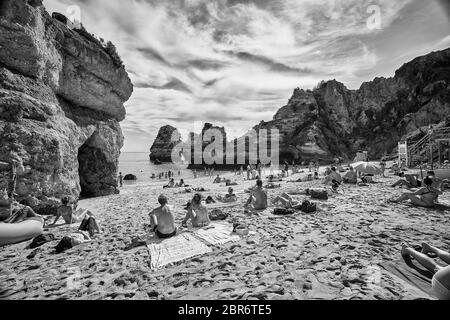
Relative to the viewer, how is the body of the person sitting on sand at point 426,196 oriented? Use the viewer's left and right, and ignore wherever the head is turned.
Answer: facing away from the viewer and to the left of the viewer

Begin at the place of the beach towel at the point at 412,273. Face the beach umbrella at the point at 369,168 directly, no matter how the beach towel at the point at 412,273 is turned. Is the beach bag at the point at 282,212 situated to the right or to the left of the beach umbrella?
left

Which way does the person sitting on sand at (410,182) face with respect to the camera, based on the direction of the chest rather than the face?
to the viewer's left

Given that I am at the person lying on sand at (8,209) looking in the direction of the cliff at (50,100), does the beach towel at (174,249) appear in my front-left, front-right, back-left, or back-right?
back-right

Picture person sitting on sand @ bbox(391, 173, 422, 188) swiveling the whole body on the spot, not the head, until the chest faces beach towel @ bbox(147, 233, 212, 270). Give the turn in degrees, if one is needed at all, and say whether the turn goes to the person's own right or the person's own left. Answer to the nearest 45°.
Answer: approximately 90° to the person's own left

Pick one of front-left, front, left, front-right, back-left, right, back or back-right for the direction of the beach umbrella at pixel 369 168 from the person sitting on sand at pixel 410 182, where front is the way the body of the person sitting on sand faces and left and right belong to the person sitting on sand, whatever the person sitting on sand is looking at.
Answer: front-right

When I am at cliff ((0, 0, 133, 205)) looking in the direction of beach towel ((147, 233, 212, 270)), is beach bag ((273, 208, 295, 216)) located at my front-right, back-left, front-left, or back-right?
front-left

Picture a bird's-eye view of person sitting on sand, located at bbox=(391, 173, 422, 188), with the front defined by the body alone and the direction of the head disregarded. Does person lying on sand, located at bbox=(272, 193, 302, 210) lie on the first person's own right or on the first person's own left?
on the first person's own left

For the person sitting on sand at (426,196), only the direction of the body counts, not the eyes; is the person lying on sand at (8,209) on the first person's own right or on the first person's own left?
on the first person's own left

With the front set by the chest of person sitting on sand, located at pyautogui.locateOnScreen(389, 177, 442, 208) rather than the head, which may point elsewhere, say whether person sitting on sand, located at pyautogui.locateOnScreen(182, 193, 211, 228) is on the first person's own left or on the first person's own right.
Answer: on the first person's own left

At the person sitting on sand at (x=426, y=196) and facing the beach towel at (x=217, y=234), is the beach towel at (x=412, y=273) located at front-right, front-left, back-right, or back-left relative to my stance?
front-left
